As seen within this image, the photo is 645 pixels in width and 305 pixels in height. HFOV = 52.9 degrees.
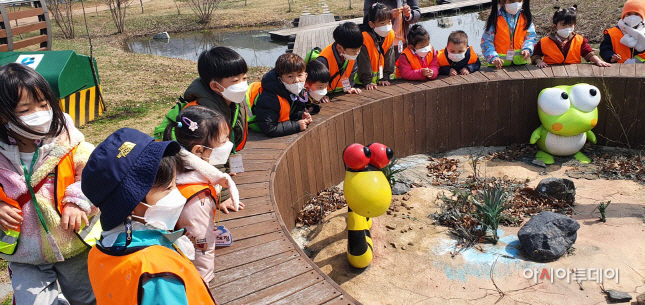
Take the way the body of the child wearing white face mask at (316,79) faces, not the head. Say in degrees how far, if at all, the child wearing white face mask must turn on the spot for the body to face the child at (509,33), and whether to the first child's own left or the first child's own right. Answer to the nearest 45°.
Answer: approximately 90° to the first child's own left

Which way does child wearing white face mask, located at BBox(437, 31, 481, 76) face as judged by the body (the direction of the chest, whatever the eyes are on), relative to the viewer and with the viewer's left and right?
facing the viewer

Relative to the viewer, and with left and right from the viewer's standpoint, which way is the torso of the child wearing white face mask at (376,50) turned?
facing the viewer and to the right of the viewer

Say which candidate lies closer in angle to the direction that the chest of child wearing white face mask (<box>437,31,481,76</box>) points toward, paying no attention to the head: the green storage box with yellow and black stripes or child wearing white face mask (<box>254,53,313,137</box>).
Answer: the child wearing white face mask

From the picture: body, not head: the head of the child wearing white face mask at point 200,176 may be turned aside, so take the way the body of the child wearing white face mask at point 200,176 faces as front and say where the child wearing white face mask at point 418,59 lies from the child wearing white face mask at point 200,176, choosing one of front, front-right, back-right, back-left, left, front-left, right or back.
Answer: front-left

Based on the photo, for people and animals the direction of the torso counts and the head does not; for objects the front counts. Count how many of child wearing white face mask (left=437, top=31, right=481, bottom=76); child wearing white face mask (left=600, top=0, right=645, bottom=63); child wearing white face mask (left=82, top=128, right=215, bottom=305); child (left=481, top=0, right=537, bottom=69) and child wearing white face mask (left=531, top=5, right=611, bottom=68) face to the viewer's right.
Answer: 1

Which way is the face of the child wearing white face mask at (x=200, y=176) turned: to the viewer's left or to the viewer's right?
to the viewer's right

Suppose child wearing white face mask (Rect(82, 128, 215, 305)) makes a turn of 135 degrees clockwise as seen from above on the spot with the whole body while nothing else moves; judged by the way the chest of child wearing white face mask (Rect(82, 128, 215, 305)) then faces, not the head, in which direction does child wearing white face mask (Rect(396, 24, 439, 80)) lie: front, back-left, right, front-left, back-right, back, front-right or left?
back

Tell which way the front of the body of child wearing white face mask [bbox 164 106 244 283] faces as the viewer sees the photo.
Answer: to the viewer's right

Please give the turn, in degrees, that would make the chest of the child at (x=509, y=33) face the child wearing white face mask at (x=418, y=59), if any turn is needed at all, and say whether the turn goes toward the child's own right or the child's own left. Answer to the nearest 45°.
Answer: approximately 45° to the child's own right

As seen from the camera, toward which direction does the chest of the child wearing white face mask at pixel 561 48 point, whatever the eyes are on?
toward the camera

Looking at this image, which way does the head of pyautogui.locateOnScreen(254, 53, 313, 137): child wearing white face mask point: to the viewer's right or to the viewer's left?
to the viewer's right
